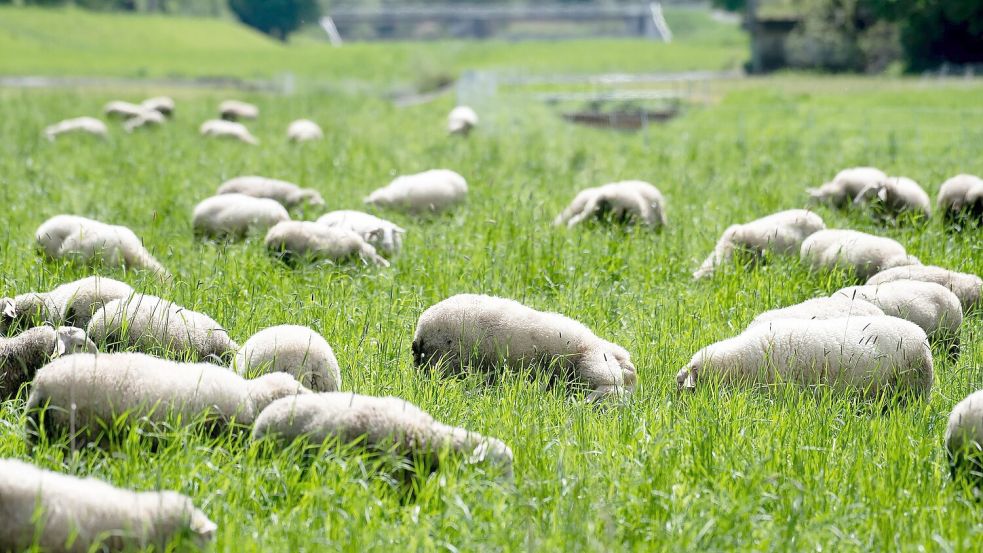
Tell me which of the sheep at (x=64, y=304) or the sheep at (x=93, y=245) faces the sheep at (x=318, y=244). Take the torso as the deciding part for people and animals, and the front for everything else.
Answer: the sheep at (x=93, y=245)

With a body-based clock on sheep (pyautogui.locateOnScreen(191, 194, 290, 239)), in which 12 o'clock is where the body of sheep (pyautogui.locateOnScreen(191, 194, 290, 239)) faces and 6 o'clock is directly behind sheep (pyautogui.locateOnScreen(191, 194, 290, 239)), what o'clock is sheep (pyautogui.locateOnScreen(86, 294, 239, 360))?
sheep (pyautogui.locateOnScreen(86, 294, 239, 360)) is roughly at 3 o'clock from sheep (pyautogui.locateOnScreen(191, 194, 290, 239)).

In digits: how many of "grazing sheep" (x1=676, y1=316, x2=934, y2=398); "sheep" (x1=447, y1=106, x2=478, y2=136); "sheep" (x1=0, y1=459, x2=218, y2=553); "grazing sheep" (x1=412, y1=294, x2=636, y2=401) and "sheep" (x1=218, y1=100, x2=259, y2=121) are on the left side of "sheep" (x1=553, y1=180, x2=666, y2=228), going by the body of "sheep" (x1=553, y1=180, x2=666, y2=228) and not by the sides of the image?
3

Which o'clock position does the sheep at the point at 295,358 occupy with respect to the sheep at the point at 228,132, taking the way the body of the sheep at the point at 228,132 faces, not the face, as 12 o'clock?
the sheep at the point at 295,358 is roughly at 3 o'clock from the sheep at the point at 228,132.

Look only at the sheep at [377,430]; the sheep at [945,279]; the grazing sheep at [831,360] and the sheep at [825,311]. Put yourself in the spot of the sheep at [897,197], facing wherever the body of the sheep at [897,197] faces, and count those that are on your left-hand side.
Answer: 4

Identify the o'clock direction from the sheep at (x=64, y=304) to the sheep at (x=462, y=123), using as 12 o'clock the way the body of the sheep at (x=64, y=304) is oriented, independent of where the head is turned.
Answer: the sheep at (x=462, y=123) is roughly at 4 o'clock from the sheep at (x=64, y=304).

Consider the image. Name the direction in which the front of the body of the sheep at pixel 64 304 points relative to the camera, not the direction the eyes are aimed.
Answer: to the viewer's left

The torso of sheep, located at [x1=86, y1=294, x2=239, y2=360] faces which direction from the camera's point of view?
to the viewer's right

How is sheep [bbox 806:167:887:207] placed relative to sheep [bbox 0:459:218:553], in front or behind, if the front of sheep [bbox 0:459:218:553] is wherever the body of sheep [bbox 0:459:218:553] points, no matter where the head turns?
in front

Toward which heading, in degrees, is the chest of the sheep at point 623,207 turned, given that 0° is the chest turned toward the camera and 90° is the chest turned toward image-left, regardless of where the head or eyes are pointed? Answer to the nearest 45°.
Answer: approximately 90°

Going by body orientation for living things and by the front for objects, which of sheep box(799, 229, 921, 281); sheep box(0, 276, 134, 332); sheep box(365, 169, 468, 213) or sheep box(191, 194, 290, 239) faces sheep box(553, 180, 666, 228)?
sheep box(191, 194, 290, 239)

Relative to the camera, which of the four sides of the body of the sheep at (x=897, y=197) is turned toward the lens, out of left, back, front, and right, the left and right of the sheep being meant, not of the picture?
left

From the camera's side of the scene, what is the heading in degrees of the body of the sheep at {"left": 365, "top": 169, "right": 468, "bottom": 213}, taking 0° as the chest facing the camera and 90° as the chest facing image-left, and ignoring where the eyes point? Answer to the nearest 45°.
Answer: approximately 90°

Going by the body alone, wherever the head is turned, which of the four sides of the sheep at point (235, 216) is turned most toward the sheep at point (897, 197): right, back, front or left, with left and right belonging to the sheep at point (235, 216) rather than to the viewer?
front

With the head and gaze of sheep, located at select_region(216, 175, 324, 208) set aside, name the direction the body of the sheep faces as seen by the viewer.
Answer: to the viewer's right

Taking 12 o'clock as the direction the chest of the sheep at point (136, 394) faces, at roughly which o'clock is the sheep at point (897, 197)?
the sheep at point (897, 197) is roughly at 11 o'clock from the sheep at point (136, 394).

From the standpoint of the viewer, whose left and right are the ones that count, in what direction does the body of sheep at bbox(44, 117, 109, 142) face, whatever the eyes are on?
facing to the left of the viewer
